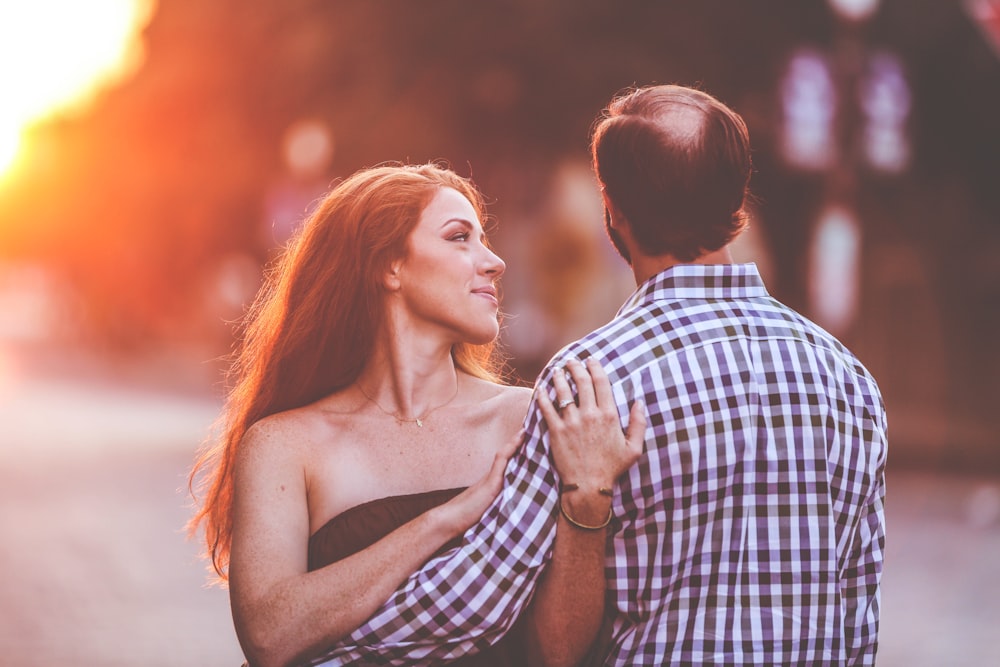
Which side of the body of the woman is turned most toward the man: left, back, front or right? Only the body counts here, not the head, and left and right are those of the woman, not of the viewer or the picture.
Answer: left

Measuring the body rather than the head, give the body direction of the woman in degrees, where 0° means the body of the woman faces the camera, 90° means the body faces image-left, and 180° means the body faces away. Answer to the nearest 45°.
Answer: approximately 315°
